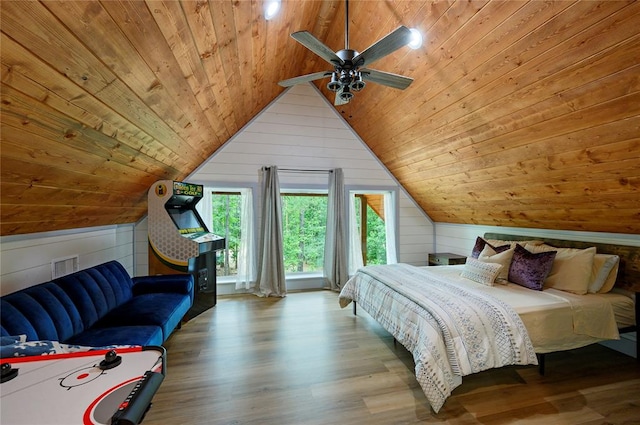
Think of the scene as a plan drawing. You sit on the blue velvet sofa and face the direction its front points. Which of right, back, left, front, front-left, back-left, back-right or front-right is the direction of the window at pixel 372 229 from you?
front-left

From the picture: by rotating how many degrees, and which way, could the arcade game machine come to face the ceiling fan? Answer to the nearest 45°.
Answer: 0° — it already faces it

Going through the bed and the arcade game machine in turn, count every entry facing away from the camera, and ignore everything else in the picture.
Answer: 0

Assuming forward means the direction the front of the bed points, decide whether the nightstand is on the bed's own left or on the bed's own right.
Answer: on the bed's own right

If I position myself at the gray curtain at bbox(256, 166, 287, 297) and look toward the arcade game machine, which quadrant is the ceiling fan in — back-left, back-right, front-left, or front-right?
front-left

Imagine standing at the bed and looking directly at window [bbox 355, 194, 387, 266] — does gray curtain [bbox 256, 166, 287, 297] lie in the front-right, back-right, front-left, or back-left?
front-left

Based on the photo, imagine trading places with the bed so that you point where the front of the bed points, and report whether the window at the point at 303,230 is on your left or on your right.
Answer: on your right

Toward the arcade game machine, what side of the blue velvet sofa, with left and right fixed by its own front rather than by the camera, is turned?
left

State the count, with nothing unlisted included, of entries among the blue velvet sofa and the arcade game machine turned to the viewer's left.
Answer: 0

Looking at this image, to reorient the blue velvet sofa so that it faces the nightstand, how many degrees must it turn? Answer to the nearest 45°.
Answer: approximately 45° to its left

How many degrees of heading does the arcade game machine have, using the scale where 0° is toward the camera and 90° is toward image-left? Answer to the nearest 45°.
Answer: approximately 315°

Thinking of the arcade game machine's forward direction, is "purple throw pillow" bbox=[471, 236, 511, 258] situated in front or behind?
in front

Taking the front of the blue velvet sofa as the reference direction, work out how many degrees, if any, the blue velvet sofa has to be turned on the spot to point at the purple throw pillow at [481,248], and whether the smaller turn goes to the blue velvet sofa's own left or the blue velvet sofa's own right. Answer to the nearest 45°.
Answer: approximately 45° to the blue velvet sofa's own left

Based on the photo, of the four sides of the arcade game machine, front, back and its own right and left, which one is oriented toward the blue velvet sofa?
right

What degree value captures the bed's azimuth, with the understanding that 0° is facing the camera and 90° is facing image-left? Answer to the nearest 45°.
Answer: approximately 45°

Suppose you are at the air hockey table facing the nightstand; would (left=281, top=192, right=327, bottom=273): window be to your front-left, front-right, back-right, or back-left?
front-left

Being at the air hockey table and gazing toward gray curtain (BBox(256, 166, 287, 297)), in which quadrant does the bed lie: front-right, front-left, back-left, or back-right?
front-right
